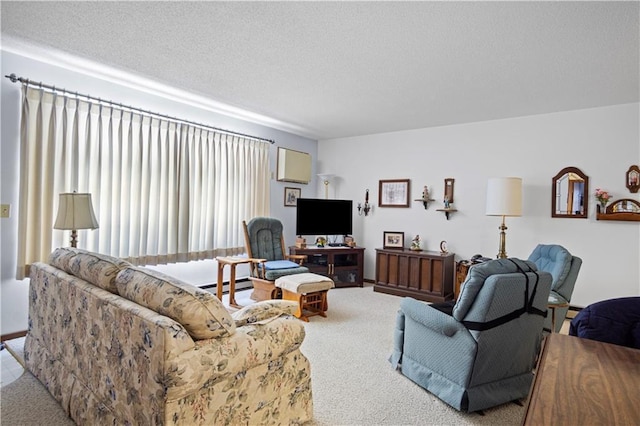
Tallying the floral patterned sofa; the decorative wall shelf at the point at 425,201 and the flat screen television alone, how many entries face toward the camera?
2

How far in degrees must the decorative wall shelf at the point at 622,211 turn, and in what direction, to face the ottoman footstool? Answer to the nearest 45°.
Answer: approximately 45° to its right

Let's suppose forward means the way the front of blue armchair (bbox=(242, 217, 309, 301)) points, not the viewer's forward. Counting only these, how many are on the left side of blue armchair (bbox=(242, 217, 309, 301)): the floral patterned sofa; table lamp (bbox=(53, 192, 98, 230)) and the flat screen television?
1

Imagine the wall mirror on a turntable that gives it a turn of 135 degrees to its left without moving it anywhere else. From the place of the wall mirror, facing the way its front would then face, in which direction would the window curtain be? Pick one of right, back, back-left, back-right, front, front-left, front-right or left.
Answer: back

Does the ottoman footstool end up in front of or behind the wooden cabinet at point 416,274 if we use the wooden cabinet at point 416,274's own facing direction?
in front

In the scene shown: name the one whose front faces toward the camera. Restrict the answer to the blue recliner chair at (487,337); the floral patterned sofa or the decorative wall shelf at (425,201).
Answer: the decorative wall shelf

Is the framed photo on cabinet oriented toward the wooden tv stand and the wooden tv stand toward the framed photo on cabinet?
no

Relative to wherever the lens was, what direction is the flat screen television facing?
facing the viewer

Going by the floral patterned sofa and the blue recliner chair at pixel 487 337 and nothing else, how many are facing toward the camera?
0

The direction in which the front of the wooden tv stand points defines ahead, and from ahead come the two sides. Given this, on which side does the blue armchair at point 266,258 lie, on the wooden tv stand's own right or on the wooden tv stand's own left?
on the wooden tv stand's own right

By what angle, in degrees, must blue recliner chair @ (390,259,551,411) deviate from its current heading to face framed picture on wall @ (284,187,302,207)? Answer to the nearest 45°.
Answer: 0° — it already faces it

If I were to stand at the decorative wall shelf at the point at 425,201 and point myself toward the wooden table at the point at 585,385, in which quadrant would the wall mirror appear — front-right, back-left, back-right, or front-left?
front-left

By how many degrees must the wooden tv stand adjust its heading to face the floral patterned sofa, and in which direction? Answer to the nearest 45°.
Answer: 0° — it already faces it
